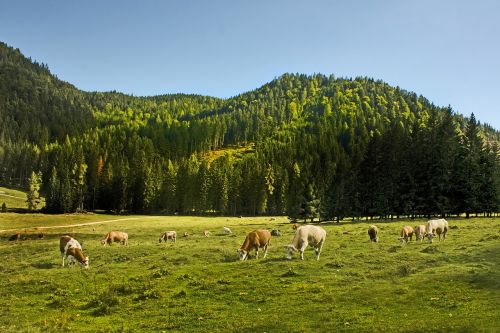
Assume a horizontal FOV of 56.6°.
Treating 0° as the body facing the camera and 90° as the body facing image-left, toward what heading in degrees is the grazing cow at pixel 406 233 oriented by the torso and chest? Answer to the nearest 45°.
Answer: approximately 45°

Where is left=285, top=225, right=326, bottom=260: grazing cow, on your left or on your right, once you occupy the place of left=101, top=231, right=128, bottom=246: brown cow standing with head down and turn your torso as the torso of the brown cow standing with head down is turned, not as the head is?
on your left

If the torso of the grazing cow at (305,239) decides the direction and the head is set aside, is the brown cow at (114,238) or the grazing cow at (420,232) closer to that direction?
the brown cow

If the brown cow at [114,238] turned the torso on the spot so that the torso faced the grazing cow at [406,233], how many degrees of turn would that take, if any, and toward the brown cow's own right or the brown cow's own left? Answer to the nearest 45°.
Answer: approximately 135° to the brown cow's own left

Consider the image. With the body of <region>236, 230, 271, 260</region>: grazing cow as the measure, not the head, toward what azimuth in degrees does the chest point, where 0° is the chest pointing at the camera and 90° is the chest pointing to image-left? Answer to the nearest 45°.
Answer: approximately 45°

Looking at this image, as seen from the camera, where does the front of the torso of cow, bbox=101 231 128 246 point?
to the viewer's left

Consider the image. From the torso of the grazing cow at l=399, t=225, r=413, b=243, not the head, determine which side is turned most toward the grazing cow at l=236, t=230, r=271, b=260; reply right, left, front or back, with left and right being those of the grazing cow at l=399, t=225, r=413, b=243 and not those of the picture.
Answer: front

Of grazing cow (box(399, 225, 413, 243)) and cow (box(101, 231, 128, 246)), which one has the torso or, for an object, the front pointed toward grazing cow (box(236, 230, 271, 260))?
grazing cow (box(399, 225, 413, 243))

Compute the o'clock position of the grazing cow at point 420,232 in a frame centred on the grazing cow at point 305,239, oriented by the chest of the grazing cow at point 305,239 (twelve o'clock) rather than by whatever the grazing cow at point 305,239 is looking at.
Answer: the grazing cow at point 420,232 is roughly at 6 o'clock from the grazing cow at point 305,239.
